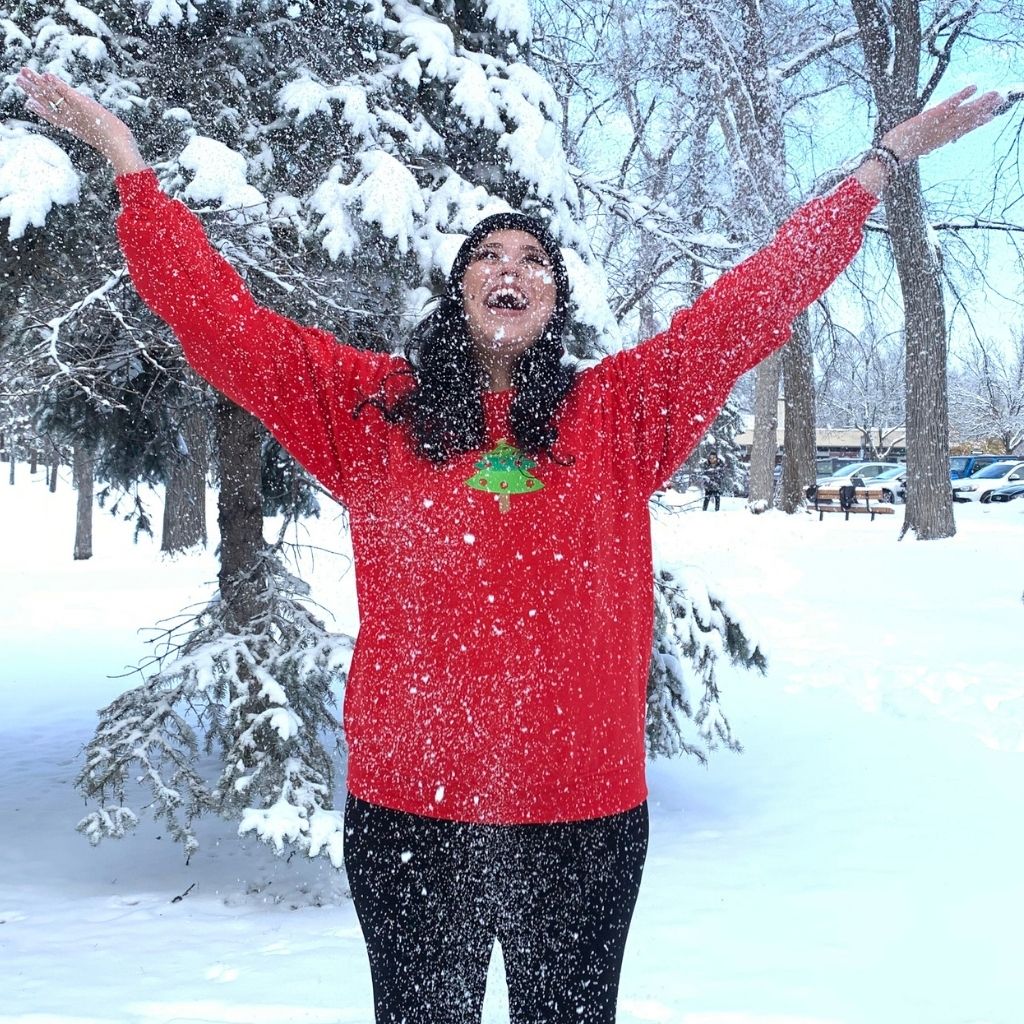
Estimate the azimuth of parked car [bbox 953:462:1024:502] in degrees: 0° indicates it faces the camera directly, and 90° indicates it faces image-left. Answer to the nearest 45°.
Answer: approximately 45°

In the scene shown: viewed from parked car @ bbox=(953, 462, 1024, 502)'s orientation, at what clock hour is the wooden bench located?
The wooden bench is roughly at 11 o'clock from the parked car.

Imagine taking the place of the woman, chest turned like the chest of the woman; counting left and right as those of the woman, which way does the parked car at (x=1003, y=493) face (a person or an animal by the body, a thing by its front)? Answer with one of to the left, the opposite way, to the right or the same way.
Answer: to the right

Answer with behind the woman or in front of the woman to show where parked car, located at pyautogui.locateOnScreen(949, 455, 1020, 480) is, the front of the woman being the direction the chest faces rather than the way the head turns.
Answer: behind

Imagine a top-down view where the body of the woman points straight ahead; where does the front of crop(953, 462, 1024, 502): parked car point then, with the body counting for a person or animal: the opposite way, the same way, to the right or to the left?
to the right

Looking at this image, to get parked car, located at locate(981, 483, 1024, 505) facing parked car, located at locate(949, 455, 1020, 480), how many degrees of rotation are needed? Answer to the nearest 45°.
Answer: approximately 135° to its right

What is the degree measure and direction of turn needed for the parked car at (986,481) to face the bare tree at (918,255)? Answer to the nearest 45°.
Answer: approximately 45° to its left

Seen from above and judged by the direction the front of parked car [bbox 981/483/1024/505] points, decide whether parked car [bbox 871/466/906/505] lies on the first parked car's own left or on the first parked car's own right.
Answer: on the first parked car's own right

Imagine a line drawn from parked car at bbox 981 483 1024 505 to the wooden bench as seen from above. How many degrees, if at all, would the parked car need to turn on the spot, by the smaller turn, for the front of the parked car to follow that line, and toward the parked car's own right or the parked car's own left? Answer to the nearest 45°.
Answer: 0° — it already faces it

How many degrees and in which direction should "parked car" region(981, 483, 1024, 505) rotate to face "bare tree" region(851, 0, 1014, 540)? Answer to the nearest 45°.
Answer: approximately 45° to its left

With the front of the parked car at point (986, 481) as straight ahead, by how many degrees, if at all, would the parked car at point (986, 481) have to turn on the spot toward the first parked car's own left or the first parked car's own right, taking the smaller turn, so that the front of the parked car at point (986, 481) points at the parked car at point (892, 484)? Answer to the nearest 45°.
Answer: approximately 45° to the first parked car's own right

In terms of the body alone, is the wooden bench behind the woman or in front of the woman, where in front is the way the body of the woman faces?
behind

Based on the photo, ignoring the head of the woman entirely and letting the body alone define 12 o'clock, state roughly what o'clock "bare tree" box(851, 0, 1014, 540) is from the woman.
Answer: The bare tree is roughly at 7 o'clock from the woman.

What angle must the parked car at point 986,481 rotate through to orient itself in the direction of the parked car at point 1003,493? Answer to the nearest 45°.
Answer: approximately 45° to its left
